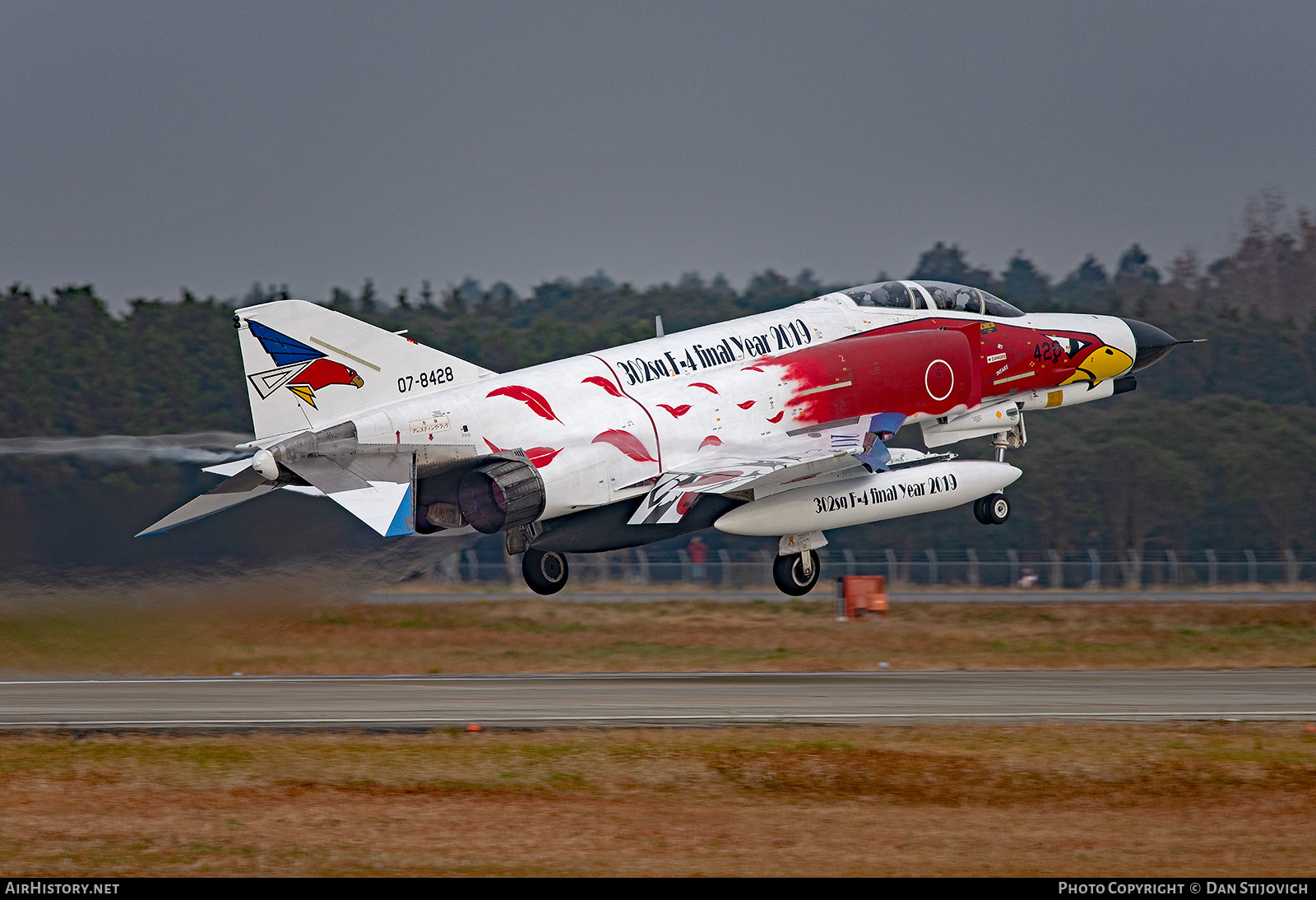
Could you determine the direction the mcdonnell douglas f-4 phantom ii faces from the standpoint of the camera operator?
facing away from the viewer and to the right of the viewer
